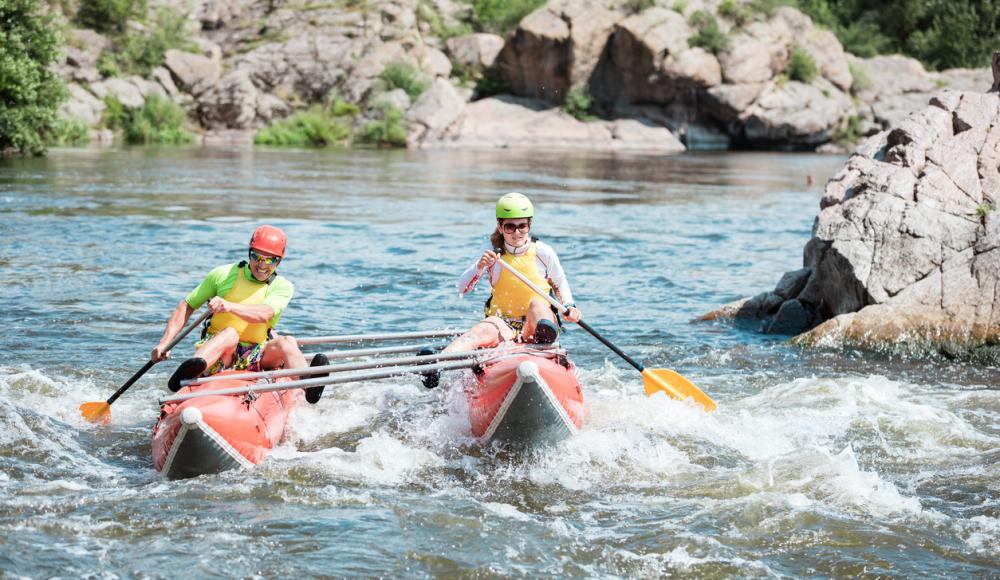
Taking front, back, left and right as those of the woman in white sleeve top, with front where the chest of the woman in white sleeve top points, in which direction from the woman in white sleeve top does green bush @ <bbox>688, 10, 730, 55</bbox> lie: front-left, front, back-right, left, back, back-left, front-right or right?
back

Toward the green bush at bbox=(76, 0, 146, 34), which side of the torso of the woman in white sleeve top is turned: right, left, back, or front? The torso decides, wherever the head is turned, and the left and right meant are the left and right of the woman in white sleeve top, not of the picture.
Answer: back

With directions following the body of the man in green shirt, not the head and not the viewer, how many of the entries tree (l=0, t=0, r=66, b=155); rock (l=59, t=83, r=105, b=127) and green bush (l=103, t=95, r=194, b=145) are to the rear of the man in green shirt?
3

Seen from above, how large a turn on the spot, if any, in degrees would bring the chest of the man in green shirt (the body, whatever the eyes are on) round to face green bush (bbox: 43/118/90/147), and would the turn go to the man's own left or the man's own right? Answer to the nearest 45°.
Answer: approximately 180°

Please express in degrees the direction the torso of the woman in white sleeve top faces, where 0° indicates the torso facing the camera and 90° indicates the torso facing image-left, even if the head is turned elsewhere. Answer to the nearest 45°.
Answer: approximately 0°

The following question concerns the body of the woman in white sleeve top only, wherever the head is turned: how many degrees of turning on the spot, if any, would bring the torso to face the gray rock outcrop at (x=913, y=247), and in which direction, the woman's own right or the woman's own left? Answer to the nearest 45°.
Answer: approximately 135° to the woman's own left

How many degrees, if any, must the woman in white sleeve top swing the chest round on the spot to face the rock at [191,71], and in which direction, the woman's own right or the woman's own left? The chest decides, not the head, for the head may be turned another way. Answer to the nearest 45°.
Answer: approximately 180°

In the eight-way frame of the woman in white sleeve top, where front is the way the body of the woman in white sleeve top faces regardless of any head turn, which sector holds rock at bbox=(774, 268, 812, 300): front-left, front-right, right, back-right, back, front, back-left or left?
back-left

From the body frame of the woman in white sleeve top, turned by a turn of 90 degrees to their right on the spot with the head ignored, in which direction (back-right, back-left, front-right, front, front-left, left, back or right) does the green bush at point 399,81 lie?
right

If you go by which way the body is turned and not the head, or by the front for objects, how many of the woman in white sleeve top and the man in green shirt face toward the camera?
2

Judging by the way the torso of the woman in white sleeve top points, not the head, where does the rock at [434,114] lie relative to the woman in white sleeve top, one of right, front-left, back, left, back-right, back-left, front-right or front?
back

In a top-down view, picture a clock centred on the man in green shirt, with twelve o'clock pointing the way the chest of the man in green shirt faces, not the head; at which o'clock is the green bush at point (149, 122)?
The green bush is roughly at 6 o'clock from the man in green shirt.

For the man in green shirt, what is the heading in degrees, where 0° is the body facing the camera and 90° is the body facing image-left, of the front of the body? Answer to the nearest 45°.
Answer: approximately 0°
